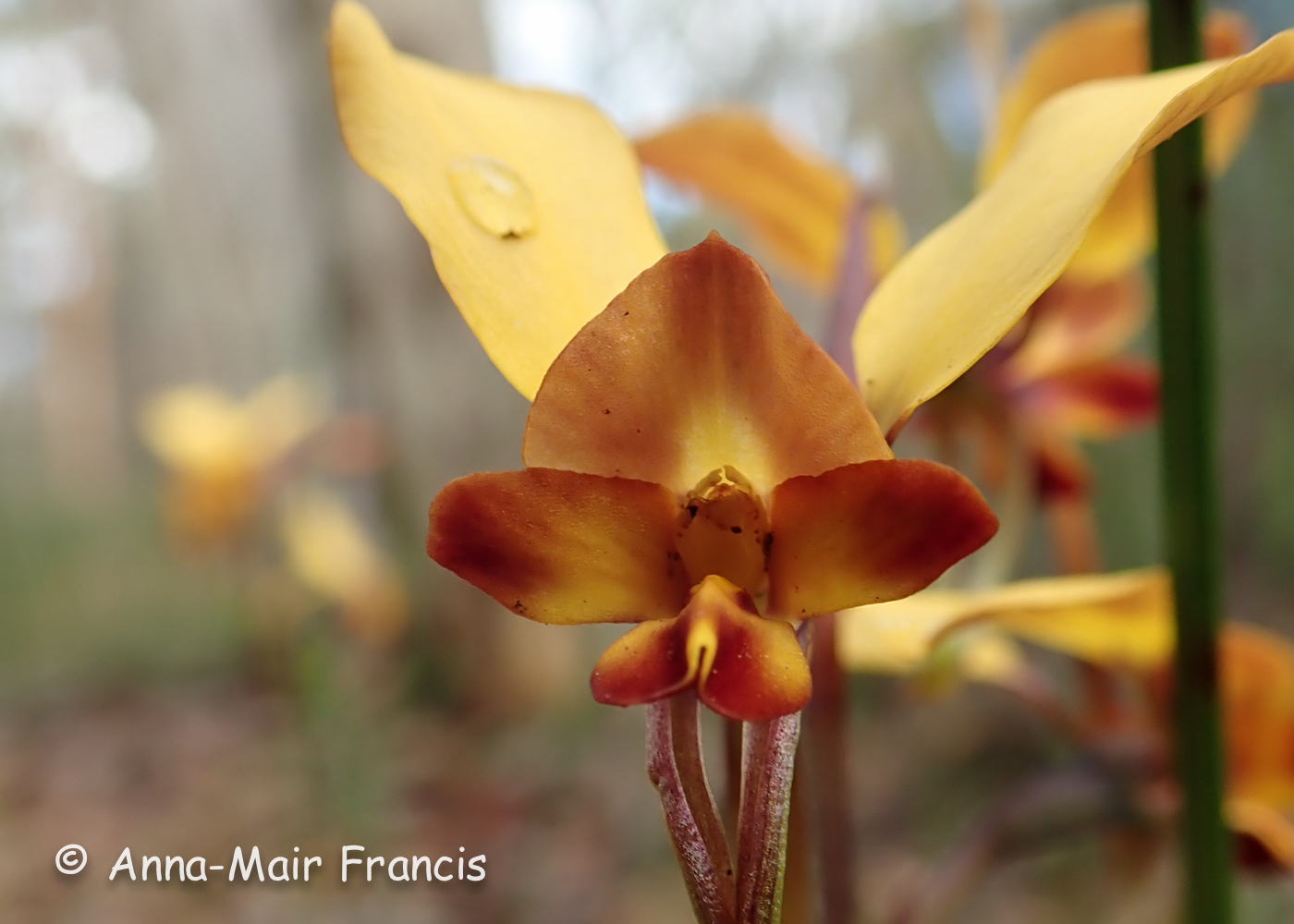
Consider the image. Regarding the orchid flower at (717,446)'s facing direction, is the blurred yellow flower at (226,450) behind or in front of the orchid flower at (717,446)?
behind

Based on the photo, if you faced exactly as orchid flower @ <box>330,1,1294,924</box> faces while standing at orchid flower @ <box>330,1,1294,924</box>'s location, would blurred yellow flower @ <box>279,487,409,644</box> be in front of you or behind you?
behind

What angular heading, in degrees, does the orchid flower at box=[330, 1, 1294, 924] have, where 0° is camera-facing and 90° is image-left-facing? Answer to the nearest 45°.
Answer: approximately 0°
